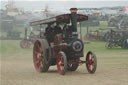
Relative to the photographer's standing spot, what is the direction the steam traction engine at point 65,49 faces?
facing the viewer and to the right of the viewer
